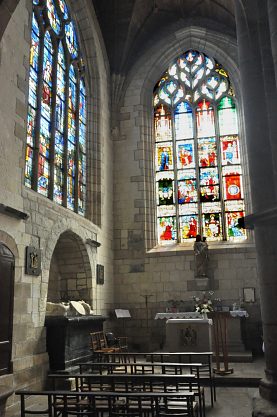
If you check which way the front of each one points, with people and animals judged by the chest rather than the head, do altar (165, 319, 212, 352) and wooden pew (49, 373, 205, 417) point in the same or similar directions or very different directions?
very different directions

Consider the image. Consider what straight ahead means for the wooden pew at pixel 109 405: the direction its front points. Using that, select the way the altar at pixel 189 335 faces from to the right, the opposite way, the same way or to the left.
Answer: the opposite way

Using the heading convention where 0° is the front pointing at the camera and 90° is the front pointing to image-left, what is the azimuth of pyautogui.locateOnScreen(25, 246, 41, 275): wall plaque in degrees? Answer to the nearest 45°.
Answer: approximately 315°

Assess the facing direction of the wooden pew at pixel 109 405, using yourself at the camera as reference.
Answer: facing away from the viewer

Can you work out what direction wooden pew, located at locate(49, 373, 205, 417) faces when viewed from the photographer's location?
facing away from the viewer

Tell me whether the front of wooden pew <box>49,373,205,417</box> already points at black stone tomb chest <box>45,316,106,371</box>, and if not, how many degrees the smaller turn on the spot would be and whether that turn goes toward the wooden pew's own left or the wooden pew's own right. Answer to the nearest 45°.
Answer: approximately 45° to the wooden pew's own left

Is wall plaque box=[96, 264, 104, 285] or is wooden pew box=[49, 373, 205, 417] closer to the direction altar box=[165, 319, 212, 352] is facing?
the wooden pew

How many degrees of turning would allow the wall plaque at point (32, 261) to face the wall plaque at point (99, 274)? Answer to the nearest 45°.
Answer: approximately 90° to its left

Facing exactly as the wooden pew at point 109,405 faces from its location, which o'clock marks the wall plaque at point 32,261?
The wall plaque is roughly at 11 o'clock from the wooden pew.
